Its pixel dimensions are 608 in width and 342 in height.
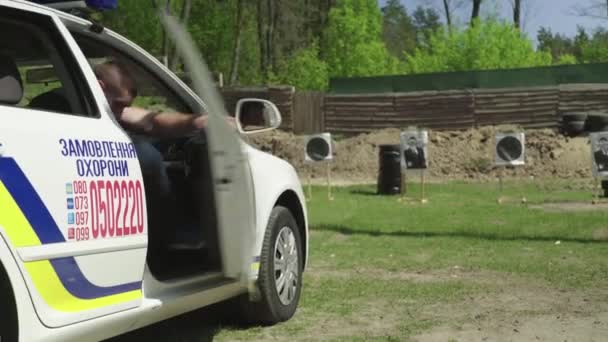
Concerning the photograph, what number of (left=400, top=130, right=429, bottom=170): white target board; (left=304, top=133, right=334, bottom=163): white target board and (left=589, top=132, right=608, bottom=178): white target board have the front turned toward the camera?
3

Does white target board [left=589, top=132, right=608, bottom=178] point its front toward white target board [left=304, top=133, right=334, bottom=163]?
no

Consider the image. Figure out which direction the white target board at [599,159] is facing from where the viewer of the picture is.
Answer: facing the viewer

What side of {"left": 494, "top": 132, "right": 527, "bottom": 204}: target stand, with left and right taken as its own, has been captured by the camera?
front

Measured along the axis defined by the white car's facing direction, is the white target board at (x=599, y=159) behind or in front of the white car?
in front

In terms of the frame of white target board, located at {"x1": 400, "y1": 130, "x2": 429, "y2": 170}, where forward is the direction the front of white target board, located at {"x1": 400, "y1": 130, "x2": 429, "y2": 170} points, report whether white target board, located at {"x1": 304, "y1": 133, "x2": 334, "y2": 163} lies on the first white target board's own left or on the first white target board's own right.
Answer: on the first white target board's own right

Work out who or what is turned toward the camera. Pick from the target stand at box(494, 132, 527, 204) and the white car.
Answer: the target stand

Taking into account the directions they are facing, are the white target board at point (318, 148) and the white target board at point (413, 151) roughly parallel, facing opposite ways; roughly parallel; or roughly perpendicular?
roughly parallel

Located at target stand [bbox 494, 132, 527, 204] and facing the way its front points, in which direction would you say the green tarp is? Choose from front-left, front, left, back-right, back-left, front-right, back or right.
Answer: back

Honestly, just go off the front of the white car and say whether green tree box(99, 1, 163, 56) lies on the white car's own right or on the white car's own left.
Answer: on the white car's own left

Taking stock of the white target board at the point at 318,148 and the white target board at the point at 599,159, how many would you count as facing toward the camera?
2

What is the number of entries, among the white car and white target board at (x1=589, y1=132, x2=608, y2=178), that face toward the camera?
1

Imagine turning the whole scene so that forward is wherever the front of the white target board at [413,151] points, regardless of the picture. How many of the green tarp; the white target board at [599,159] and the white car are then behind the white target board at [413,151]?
1
